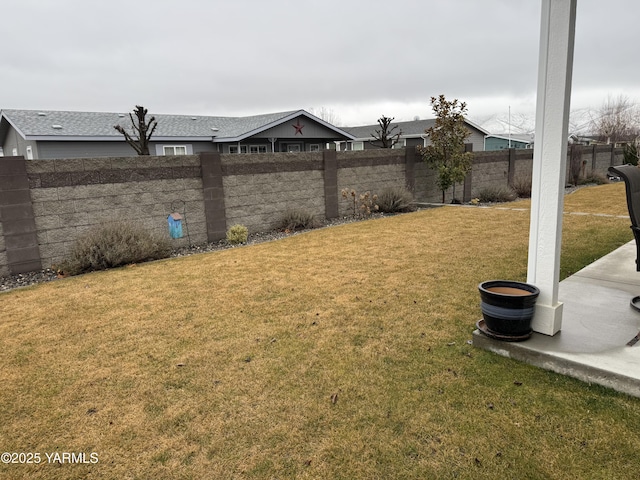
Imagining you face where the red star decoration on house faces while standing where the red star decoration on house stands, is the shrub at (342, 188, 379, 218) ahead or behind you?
ahead

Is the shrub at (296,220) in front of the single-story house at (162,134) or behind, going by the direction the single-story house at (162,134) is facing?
in front

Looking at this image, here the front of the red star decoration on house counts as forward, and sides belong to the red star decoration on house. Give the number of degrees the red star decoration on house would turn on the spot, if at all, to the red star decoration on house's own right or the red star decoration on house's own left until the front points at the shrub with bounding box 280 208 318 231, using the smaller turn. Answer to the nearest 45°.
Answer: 0° — it already faces it

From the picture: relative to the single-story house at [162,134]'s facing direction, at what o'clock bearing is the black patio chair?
The black patio chair is roughly at 1 o'clock from the single-story house.

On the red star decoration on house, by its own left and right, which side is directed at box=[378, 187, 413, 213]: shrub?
front

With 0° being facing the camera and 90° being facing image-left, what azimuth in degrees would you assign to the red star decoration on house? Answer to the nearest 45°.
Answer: approximately 0°

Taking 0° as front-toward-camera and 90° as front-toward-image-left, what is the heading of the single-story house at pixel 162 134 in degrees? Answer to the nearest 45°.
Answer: approximately 315°

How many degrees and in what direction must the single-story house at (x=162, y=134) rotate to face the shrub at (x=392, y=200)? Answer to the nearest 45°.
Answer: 0° — it already faces it

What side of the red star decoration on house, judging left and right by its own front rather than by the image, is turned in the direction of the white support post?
front

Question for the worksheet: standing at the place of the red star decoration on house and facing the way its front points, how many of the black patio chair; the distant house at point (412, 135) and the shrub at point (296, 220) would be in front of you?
2

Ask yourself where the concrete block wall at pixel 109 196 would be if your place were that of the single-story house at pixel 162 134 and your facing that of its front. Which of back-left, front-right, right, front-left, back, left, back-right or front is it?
front-right

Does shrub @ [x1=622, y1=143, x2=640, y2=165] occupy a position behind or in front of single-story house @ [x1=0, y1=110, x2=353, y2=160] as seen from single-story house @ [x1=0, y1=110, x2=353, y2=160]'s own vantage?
in front
